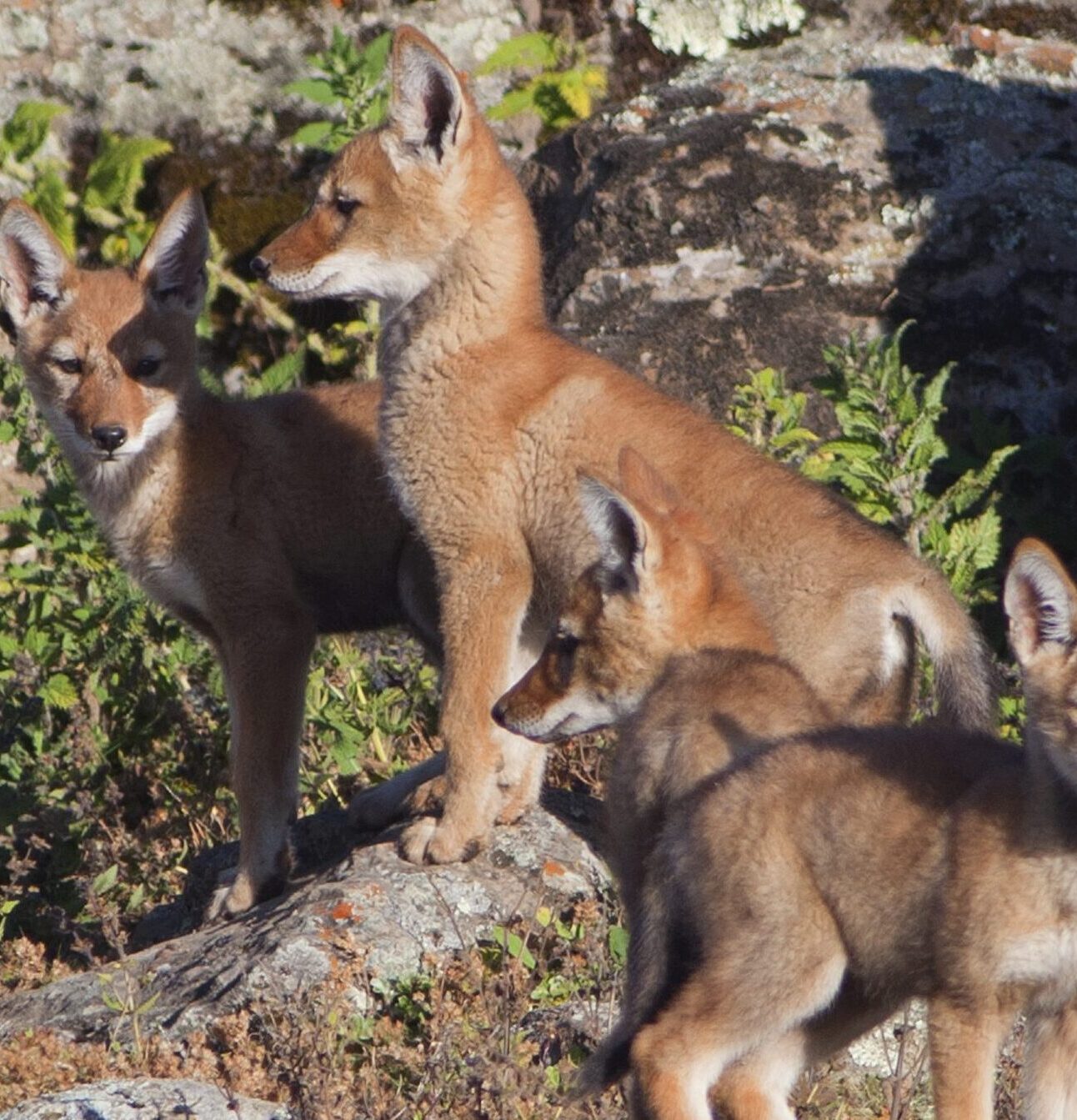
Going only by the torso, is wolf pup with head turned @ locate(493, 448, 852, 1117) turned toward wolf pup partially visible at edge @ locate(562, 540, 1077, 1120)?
no

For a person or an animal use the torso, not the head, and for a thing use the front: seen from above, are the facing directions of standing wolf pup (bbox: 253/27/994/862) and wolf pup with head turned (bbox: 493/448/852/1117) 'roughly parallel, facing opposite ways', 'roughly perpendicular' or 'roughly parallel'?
roughly perpendicular

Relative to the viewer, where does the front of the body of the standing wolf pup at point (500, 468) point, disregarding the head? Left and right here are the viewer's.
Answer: facing to the left of the viewer

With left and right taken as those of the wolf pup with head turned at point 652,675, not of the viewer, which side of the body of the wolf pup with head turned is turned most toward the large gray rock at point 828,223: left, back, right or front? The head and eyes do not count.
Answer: front

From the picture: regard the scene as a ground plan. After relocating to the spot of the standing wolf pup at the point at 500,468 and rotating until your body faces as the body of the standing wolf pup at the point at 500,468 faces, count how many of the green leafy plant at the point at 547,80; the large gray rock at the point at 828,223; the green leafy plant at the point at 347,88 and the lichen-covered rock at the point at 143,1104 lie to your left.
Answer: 1

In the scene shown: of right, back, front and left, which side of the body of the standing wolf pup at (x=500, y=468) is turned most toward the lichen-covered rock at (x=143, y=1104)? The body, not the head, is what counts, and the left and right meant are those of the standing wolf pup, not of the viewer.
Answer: left

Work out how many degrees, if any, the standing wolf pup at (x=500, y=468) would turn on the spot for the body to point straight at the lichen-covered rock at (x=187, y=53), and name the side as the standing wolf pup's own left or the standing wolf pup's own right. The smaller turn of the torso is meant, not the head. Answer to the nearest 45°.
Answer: approximately 45° to the standing wolf pup's own right

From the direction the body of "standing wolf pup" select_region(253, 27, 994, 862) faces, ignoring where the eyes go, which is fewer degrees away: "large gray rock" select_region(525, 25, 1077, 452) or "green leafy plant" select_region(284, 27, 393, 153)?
the green leafy plant

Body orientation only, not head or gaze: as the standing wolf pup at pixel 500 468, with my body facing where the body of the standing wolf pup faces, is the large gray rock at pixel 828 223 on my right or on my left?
on my right

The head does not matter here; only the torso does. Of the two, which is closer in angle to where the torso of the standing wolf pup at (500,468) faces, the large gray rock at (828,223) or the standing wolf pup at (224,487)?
the standing wolf pup
